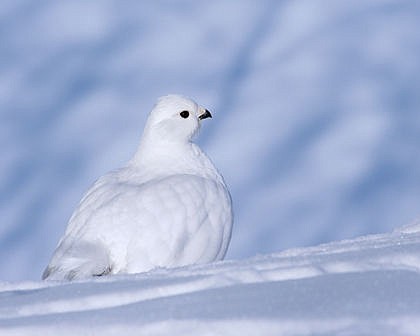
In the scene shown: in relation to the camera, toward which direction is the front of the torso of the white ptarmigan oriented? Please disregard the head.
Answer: to the viewer's right
